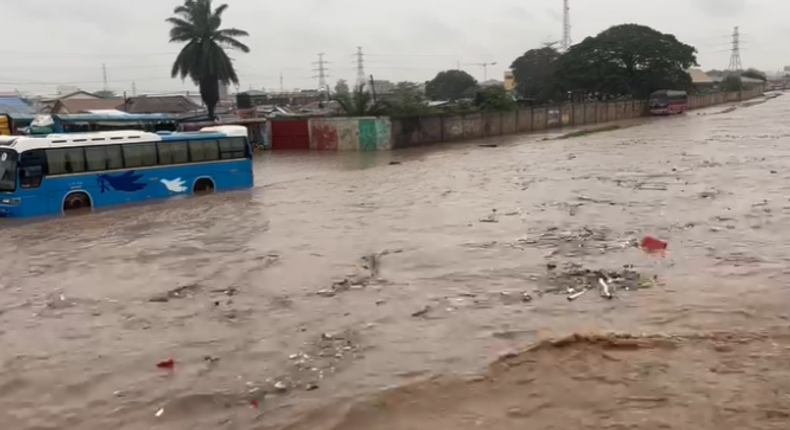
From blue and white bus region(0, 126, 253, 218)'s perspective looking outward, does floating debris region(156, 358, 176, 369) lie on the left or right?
on its left

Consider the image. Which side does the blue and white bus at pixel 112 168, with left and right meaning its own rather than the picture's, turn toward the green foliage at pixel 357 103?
back

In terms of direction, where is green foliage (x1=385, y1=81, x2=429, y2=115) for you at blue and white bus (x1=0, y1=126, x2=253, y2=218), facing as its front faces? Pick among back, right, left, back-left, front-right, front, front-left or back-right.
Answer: back

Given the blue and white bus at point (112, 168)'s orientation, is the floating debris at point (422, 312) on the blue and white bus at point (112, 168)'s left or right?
on its left

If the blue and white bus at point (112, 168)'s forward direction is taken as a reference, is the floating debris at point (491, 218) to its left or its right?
on its left

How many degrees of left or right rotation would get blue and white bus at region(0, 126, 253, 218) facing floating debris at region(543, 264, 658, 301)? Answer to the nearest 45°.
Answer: approximately 90° to its left

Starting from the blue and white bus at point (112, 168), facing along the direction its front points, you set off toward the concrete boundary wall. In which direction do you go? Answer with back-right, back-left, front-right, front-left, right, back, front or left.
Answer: back

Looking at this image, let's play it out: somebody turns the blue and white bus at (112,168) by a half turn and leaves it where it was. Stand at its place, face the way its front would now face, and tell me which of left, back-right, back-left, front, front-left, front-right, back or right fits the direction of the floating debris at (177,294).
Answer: back-right
